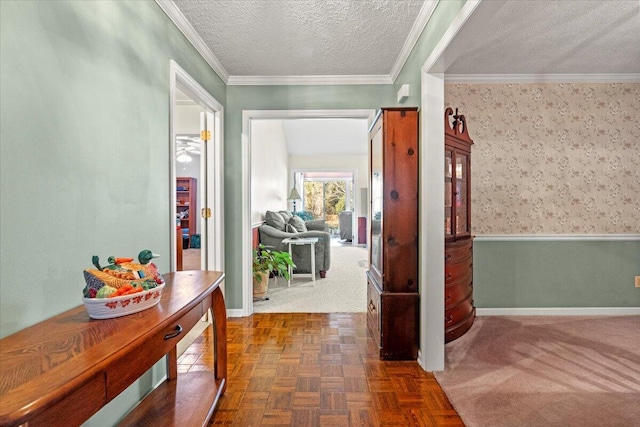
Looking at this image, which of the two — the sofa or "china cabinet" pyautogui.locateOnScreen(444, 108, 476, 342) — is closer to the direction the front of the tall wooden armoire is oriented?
the sofa

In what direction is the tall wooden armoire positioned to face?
to the viewer's left

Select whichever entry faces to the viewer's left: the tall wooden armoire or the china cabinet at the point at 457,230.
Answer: the tall wooden armoire

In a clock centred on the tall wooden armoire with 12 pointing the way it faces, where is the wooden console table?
The wooden console table is roughly at 10 o'clock from the tall wooden armoire.

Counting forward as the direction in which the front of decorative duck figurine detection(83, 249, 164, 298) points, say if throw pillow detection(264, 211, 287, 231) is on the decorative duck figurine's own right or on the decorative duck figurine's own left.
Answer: on the decorative duck figurine's own left

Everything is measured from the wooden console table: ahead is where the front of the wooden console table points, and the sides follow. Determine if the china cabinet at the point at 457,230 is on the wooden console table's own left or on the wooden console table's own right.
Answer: on the wooden console table's own left

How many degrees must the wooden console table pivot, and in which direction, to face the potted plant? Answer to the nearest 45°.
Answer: approximately 90° to its left

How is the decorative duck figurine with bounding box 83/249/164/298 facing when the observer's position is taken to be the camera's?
facing to the right of the viewer

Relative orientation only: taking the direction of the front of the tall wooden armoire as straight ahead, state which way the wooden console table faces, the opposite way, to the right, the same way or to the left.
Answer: the opposite way

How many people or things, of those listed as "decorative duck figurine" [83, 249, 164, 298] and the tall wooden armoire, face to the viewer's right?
1

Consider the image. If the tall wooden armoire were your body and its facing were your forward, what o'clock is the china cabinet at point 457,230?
The china cabinet is roughly at 5 o'clock from the tall wooden armoire.

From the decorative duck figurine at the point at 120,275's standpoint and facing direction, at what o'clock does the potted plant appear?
The potted plant is roughly at 10 o'clock from the decorative duck figurine.
